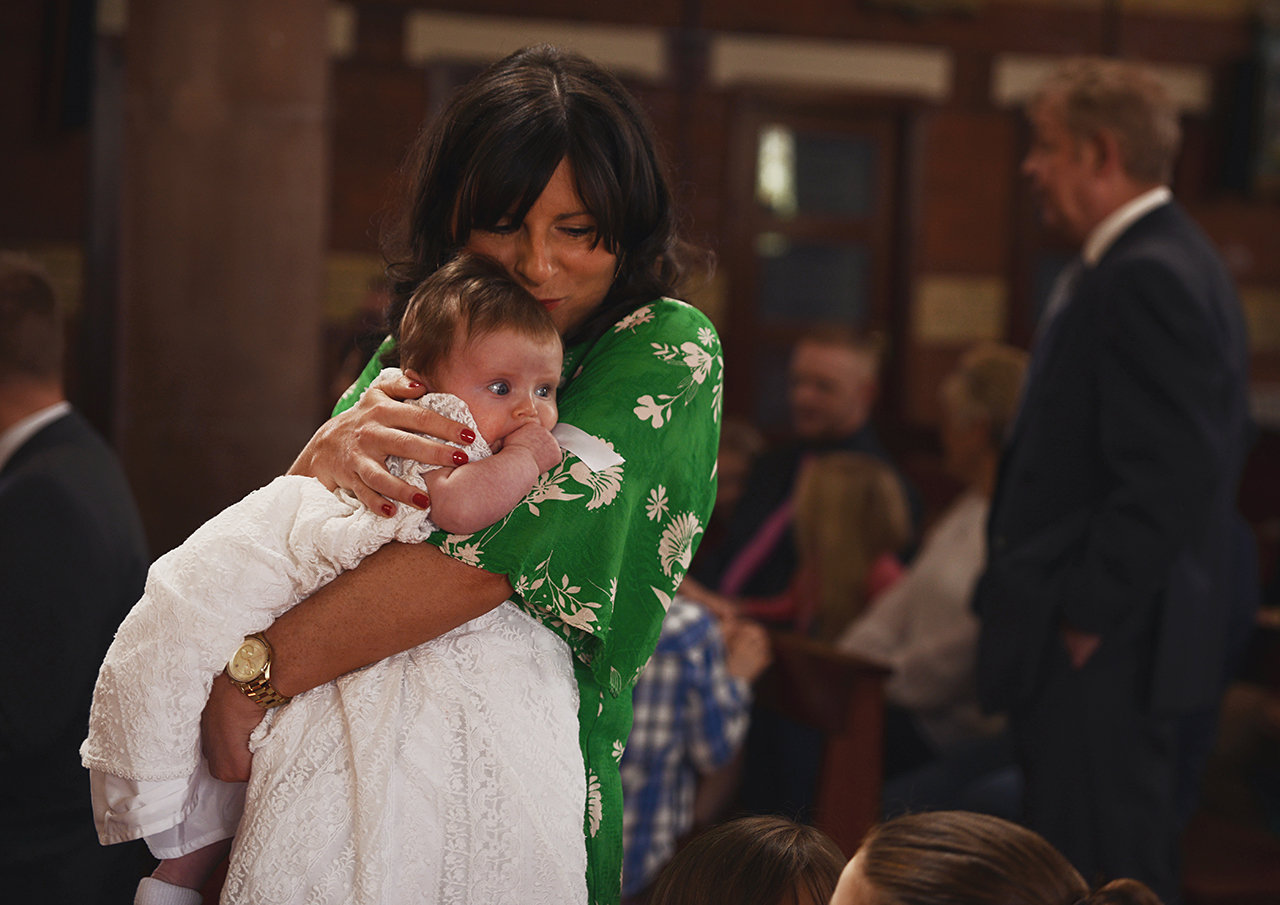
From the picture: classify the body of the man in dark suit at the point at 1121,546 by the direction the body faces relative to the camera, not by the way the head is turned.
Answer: to the viewer's left

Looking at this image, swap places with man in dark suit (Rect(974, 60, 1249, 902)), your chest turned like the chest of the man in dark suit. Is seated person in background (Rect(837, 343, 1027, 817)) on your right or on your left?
on your right

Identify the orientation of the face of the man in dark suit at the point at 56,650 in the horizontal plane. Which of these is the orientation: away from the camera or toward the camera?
away from the camera

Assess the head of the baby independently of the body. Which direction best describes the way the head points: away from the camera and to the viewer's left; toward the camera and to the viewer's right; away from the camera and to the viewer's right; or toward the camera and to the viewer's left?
toward the camera and to the viewer's right

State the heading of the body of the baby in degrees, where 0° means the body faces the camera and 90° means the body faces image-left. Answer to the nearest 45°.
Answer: approximately 315°
